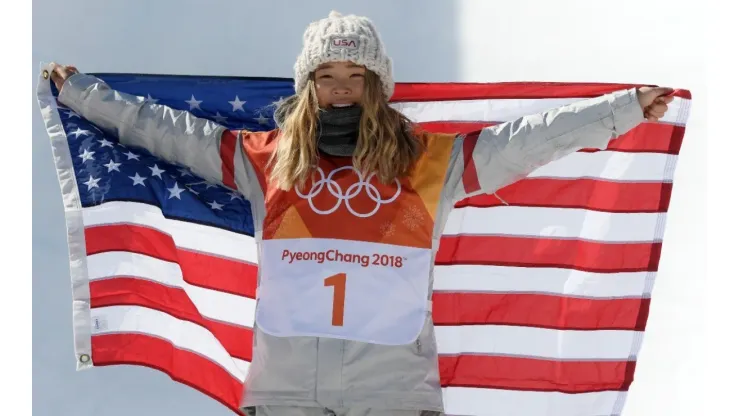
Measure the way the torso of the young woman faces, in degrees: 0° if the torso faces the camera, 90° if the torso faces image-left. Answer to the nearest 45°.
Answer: approximately 0°
